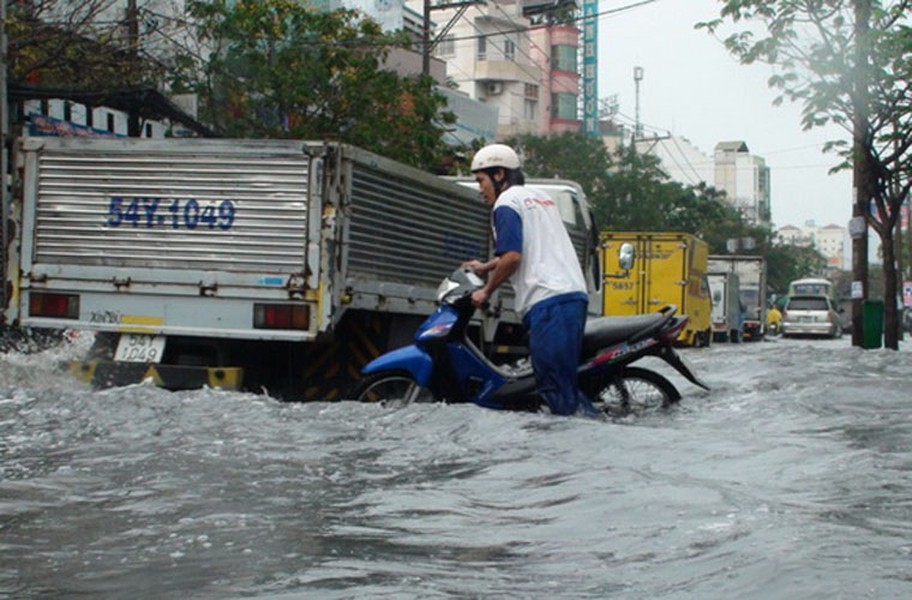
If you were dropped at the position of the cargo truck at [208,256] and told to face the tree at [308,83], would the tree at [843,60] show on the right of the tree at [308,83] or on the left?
right

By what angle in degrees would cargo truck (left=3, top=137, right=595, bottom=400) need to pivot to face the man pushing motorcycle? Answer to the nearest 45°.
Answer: approximately 90° to its right

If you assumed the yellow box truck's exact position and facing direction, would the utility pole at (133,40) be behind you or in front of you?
behind

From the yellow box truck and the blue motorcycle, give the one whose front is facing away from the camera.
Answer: the yellow box truck

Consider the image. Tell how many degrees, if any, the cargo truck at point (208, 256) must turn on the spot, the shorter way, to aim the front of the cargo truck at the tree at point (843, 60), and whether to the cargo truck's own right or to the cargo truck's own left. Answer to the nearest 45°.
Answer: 0° — it already faces it

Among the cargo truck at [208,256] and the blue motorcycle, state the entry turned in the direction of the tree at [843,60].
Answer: the cargo truck

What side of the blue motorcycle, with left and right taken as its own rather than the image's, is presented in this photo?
left

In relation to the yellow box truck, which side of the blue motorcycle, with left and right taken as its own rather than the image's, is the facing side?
right

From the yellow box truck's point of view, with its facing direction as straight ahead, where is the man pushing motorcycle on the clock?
The man pushing motorcycle is roughly at 6 o'clock from the yellow box truck.

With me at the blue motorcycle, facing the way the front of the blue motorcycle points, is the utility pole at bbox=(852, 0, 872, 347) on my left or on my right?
on my right

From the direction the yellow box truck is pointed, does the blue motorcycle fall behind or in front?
behind

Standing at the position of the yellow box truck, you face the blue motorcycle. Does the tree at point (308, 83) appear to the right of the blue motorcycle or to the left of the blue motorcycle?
right

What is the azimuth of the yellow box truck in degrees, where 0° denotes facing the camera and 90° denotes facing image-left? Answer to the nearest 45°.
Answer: approximately 180°

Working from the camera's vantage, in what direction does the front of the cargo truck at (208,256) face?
facing away from the viewer and to the right of the viewer
